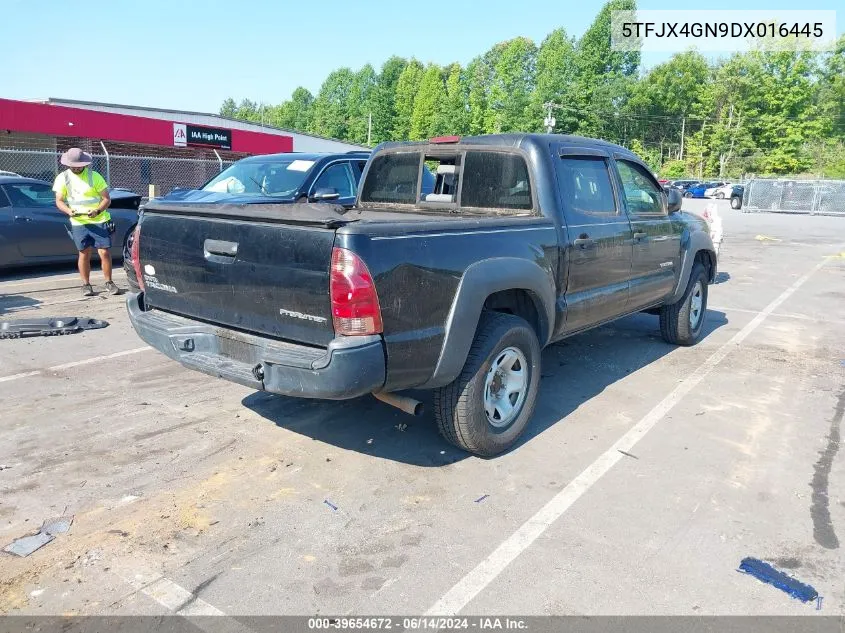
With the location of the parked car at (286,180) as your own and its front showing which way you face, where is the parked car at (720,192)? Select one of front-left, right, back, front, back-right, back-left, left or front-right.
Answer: back

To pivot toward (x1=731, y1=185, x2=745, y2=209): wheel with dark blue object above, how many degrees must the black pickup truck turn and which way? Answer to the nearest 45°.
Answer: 0° — it already faces it

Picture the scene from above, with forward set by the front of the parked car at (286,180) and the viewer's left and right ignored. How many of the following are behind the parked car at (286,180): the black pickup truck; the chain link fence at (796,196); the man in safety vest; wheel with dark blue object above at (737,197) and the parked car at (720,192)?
3

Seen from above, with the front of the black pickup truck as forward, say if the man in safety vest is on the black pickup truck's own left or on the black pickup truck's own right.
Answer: on the black pickup truck's own left

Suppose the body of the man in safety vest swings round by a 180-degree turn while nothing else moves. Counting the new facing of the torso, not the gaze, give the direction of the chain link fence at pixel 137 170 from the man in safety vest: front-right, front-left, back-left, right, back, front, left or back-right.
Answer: front

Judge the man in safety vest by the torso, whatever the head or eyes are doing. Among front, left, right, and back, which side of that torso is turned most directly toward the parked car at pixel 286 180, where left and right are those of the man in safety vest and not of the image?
left

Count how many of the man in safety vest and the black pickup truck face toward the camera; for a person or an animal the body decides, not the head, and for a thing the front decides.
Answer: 1

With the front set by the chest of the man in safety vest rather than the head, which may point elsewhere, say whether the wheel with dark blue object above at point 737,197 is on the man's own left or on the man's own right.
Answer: on the man's own left

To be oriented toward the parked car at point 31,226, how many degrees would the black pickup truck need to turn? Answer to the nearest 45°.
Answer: approximately 90° to its left

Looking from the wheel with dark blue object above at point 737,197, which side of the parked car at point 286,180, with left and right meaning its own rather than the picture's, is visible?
back

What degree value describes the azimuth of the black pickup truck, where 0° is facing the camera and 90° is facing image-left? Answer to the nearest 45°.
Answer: approximately 225°

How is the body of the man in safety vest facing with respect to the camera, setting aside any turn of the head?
toward the camera

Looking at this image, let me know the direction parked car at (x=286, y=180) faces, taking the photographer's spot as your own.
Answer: facing the viewer and to the left of the viewer
